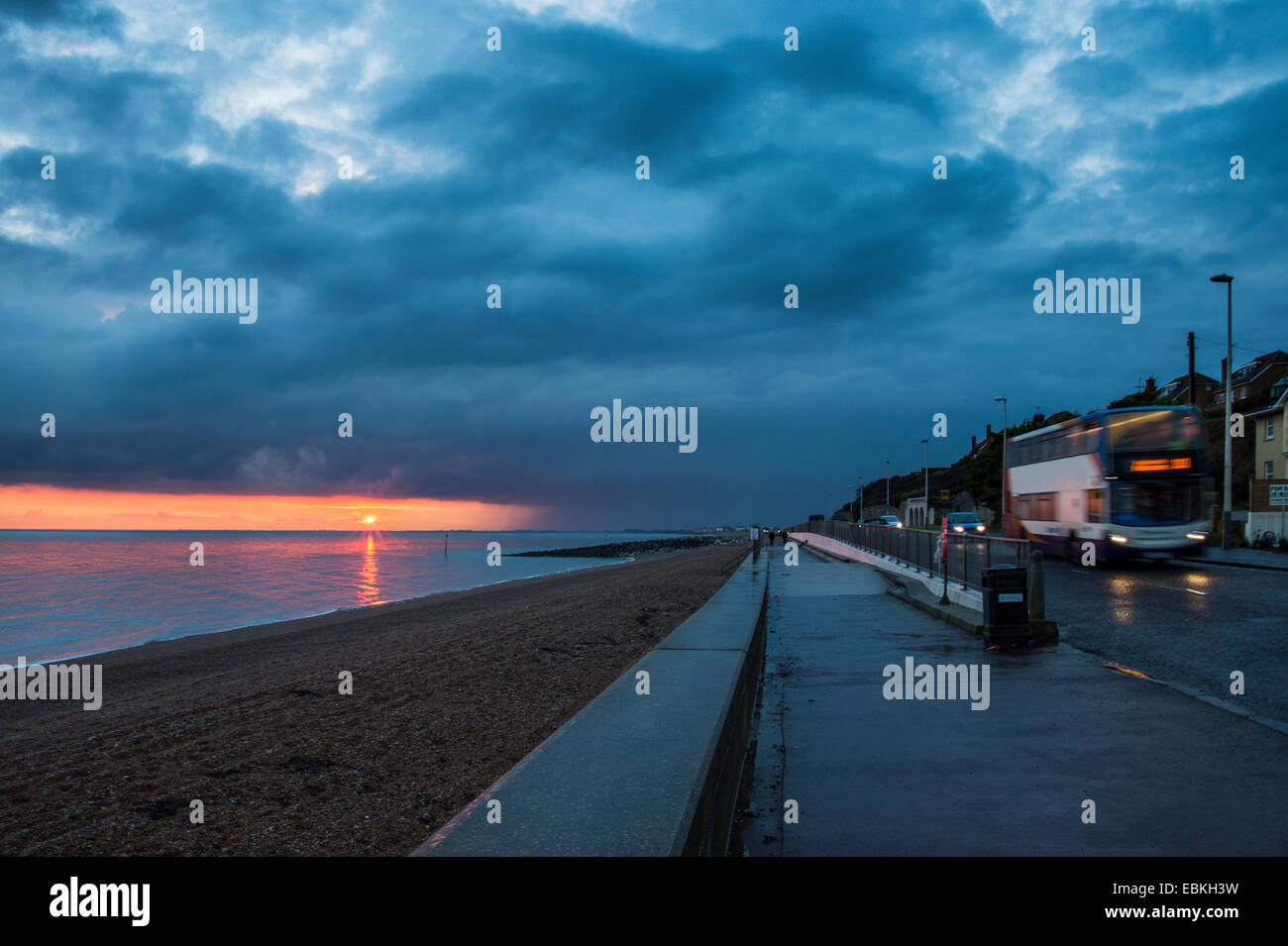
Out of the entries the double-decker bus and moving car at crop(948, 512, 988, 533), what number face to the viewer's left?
0

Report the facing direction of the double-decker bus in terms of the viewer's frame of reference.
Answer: facing the viewer and to the right of the viewer

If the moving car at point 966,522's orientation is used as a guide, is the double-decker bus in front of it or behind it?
in front

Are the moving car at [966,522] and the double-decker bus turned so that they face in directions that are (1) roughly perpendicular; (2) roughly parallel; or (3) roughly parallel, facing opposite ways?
roughly parallel

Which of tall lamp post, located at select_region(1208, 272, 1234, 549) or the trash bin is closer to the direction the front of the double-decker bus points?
the trash bin

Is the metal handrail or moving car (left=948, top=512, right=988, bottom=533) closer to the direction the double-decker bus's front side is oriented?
the metal handrail

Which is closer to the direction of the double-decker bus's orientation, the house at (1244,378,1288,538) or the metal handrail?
the metal handrail

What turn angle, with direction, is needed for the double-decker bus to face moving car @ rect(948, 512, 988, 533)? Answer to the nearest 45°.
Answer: approximately 135° to its left

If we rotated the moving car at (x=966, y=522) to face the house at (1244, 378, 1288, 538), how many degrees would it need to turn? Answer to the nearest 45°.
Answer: approximately 45° to its left

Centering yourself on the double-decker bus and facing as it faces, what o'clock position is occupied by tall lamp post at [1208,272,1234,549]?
The tall lamp post is roughly at 8 o'clock from the double-decker bus.
